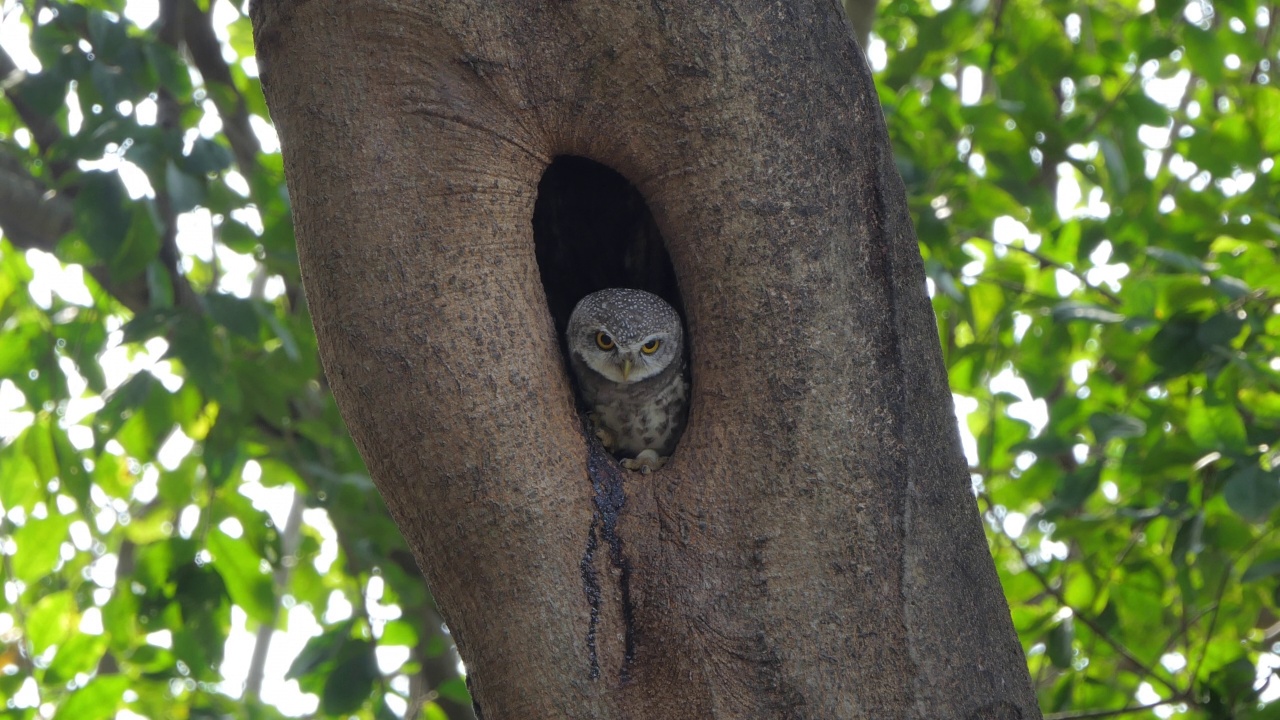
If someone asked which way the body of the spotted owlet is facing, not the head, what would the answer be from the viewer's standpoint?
toward the camera
